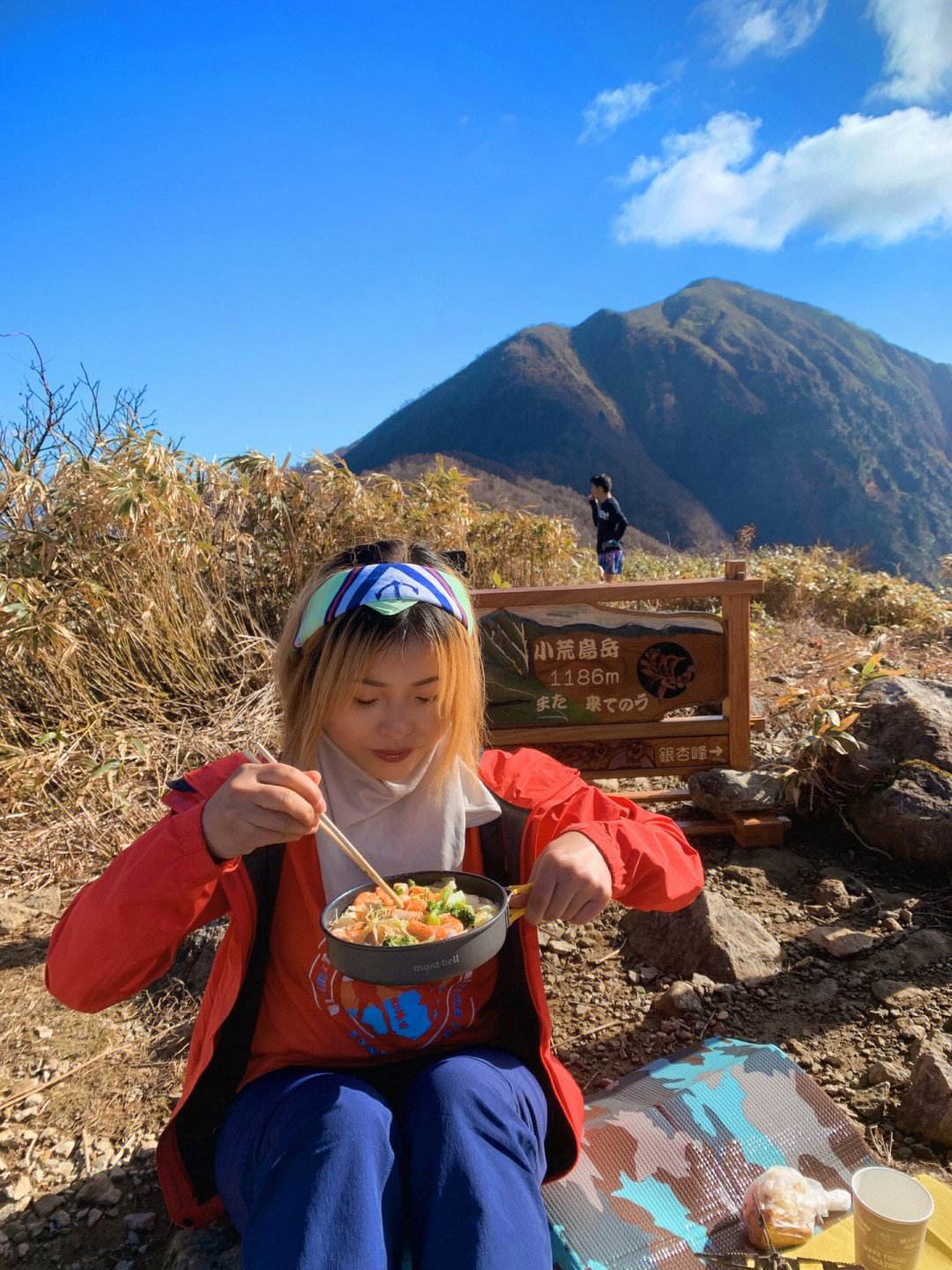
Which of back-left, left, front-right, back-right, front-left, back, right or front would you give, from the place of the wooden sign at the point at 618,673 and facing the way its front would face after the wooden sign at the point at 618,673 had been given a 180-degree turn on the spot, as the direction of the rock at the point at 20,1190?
back-left

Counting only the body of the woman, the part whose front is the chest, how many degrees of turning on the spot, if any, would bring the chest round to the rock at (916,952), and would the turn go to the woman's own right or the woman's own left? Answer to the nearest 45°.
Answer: approximately 135° to the woman's own left

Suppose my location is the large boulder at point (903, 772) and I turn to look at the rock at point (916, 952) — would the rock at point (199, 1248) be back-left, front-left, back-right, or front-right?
front-right

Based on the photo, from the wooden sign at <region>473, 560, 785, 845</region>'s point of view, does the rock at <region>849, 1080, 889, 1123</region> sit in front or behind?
in front

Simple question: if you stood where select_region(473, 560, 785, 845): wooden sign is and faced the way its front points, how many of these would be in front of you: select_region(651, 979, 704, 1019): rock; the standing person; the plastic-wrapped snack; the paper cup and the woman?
4

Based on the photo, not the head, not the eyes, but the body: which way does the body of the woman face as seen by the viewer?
toward the camera

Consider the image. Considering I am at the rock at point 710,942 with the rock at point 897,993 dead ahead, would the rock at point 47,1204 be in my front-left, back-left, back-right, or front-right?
back-right

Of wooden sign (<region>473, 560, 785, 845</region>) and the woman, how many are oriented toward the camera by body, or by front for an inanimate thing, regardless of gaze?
2

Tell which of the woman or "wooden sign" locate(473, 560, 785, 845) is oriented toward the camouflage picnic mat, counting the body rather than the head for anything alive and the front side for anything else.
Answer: the wooden sign

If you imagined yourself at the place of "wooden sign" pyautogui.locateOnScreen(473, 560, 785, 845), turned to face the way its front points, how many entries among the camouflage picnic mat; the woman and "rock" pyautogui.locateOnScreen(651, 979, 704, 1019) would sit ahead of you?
3

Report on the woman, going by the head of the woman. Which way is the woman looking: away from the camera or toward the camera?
toward the camera

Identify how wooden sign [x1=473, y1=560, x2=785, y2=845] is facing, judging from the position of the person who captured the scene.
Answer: facing the viewer

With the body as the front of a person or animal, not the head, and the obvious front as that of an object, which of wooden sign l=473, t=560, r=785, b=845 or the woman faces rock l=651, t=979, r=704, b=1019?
the wooden sign

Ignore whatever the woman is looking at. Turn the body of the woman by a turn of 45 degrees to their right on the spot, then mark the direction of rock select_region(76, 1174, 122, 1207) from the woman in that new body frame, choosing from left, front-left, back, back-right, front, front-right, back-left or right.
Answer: right

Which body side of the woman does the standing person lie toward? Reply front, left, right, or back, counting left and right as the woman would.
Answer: back

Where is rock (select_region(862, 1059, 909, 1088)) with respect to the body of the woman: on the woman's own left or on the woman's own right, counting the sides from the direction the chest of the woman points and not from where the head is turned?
on the woman's own left
